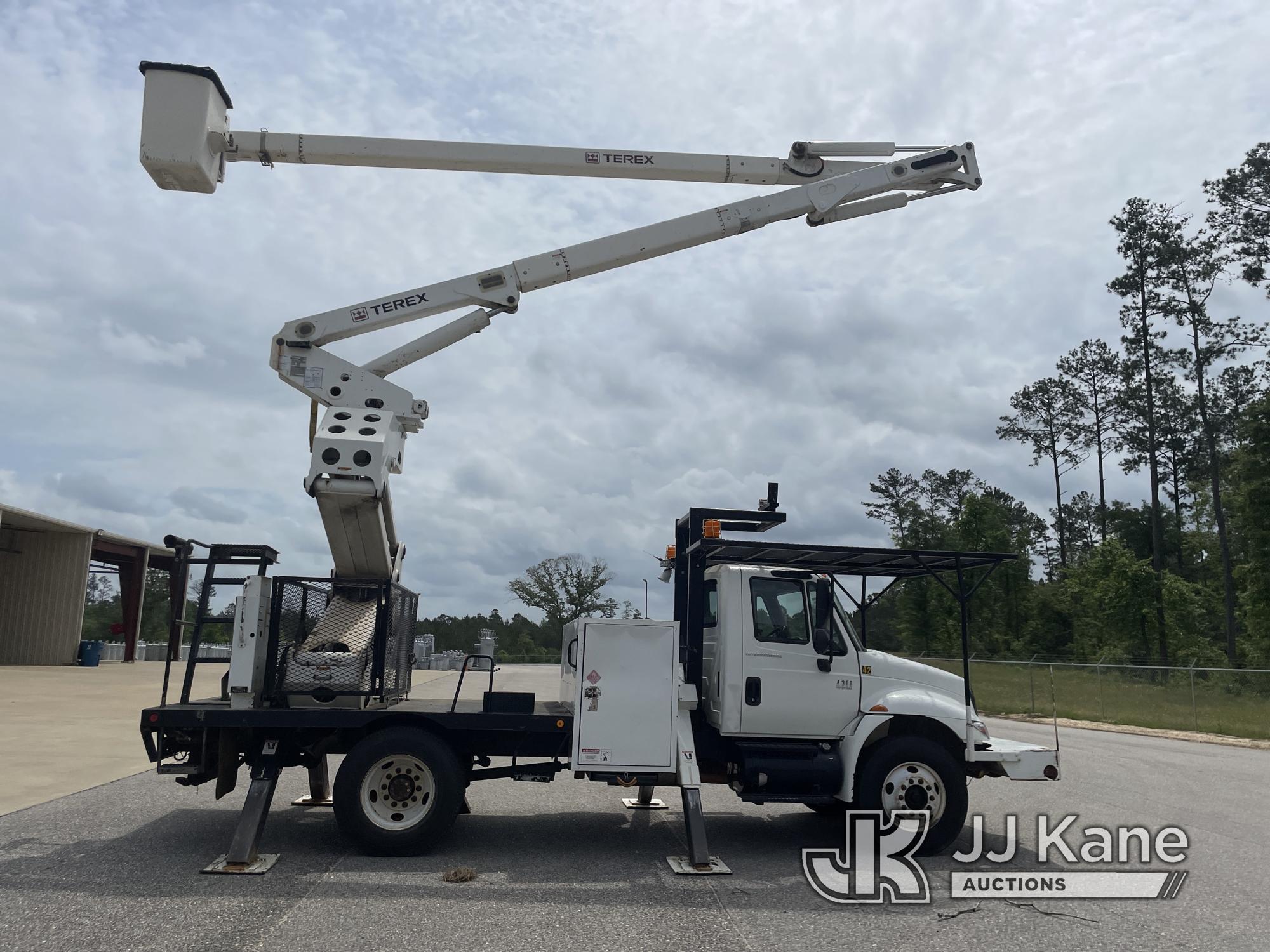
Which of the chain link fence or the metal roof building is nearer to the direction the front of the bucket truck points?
the chain link fence

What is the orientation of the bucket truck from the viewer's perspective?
to the viewer's right

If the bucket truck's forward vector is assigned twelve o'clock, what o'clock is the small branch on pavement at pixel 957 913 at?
The small branch on pavement is roughly at 1 o'clock from the bucket truck.

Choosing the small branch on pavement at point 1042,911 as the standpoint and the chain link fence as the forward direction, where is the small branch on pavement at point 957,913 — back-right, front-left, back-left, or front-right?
back-left

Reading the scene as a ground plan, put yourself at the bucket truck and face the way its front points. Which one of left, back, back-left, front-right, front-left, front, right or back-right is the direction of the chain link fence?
front-left

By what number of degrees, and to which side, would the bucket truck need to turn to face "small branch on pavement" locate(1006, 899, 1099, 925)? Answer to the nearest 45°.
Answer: approximately 45° to its right

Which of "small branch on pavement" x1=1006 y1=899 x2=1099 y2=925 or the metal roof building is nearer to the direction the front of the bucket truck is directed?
the small branch on pavement

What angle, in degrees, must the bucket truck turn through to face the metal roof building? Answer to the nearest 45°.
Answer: approximately 135° to its left

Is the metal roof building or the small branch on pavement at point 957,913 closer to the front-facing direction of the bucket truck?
the small branch on pavement
